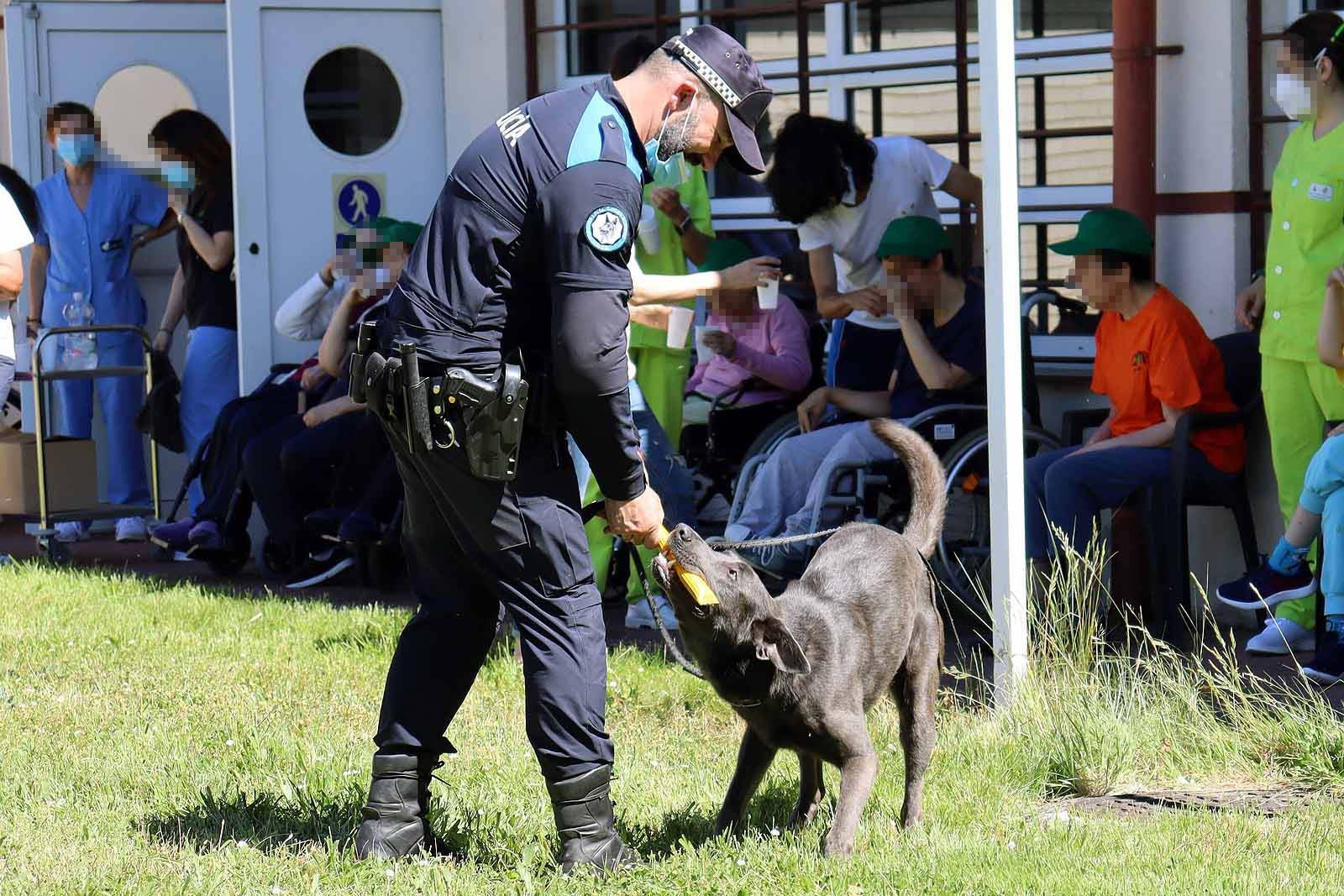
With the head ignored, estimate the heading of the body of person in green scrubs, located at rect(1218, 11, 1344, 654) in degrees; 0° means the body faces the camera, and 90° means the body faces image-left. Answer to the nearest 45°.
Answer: approximately 45°

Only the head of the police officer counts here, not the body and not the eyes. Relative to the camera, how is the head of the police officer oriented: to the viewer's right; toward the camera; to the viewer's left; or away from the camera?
to the viewer's right

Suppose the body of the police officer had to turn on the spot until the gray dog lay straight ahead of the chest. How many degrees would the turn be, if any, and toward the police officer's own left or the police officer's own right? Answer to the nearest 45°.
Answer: approximately 45° to the police officer's own left

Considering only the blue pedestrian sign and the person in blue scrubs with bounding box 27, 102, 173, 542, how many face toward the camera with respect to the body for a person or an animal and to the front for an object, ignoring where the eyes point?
2

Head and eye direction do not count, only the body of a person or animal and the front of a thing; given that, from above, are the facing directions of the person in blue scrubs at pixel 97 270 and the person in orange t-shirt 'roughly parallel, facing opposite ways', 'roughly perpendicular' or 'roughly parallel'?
roughly perpendicular

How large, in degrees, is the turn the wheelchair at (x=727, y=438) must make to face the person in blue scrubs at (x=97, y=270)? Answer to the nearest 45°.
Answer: approximately 90° to its right

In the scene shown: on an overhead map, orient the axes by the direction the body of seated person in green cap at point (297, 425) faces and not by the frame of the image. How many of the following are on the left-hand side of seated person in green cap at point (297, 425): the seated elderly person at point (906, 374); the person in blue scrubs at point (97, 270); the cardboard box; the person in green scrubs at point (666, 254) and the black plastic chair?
3

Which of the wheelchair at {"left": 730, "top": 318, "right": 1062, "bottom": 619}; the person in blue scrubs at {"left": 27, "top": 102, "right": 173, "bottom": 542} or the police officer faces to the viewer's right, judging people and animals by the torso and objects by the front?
the police officer

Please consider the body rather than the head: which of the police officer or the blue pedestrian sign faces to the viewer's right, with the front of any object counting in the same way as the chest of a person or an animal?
the police officer

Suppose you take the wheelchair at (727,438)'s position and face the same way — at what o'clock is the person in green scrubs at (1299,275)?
The person in green scrubs is roughly at 9 o'clock from the wheelchair.

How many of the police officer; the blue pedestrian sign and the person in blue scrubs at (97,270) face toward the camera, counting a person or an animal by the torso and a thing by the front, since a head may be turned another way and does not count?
2
